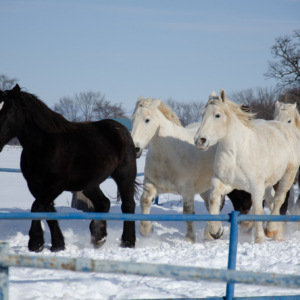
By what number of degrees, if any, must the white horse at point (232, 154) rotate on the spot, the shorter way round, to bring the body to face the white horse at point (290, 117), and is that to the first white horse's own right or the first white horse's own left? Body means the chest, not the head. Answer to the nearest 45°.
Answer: approximately 135° to the first white horse's own right

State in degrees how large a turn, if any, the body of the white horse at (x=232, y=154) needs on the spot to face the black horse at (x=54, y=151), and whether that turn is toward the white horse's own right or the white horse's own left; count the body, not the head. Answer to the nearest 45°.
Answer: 0° — it already faces it

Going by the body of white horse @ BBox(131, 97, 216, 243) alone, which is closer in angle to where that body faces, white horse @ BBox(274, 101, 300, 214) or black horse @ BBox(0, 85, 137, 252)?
the black horse

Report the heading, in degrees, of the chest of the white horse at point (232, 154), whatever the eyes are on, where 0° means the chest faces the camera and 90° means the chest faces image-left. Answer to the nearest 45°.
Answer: approximately 45°

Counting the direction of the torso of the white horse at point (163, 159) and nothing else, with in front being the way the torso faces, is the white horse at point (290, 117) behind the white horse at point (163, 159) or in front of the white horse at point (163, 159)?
behind
